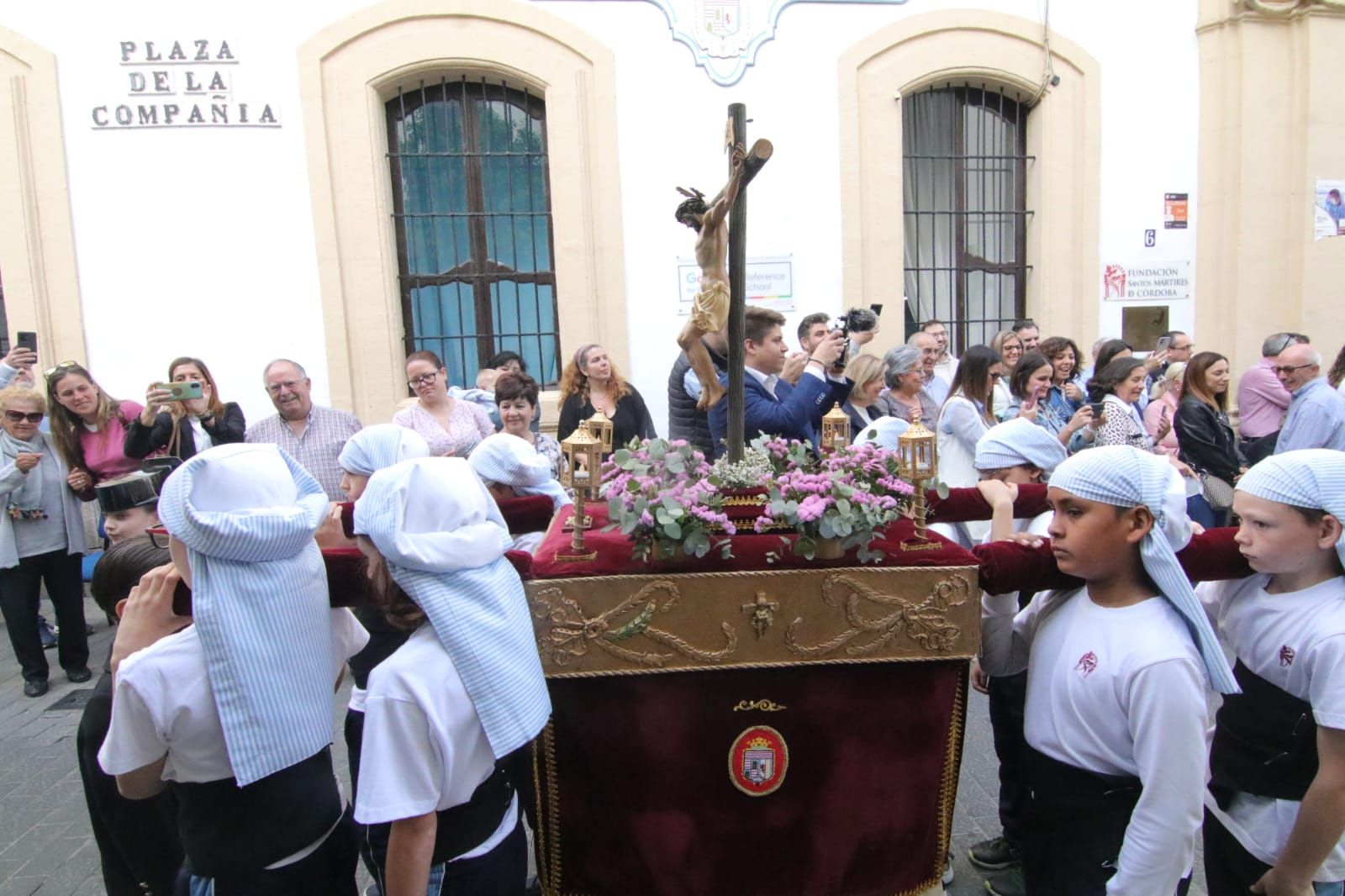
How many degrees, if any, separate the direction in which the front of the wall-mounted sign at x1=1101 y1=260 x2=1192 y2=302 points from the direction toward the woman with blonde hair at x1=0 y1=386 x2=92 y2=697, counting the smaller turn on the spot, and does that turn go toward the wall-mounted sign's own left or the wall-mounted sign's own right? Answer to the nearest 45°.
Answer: approximately 45° to the wall-mounted sign's own right

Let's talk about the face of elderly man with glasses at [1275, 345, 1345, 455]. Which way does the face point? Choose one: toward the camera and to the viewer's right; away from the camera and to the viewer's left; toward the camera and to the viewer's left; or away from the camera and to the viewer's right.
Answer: toward the camera and to the viewer's left

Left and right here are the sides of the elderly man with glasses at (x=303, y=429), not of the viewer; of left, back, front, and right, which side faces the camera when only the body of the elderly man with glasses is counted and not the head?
front

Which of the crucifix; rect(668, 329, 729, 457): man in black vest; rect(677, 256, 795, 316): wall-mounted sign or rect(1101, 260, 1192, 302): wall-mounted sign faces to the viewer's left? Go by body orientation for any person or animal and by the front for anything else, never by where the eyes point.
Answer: the crucifix

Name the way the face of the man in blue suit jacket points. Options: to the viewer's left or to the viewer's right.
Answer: to the viewer's right

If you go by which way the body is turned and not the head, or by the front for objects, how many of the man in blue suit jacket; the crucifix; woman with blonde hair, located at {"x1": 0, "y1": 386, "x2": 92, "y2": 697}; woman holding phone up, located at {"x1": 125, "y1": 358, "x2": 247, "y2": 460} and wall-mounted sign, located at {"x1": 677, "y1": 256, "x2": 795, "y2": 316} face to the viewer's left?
1

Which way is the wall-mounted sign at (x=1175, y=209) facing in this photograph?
toward the camera

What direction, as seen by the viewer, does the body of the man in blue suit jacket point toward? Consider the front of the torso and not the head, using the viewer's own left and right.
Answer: facing to the right of the viewer

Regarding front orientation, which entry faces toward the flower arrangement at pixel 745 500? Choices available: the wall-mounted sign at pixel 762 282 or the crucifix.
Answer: the wall-mounted sign

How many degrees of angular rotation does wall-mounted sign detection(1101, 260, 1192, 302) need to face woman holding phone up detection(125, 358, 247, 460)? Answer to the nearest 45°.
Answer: approximately 45° to its right
